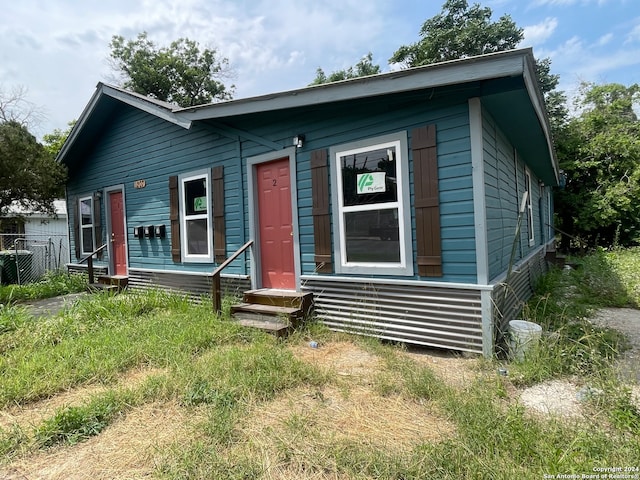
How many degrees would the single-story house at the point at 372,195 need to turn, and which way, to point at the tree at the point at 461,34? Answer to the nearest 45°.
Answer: approximately 180°

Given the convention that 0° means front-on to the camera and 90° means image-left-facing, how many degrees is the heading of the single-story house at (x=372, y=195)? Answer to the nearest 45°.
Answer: approximately 45°

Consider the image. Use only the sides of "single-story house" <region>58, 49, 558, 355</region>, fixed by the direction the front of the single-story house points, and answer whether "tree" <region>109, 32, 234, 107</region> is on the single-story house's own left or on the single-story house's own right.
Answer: on the single-story house's own right

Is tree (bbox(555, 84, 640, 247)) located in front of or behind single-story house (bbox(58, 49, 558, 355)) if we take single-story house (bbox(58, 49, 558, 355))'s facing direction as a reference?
behind

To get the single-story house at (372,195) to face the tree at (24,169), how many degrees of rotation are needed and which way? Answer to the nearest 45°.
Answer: approximately 90° to its right

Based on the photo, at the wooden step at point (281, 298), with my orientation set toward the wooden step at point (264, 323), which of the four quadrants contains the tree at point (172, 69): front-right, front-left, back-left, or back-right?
back-right
